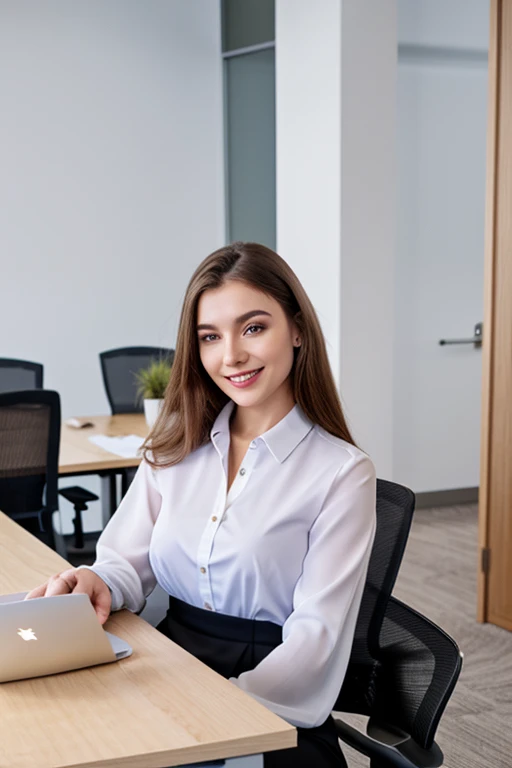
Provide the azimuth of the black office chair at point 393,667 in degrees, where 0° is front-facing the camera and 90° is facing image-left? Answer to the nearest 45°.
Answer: approximately 45°

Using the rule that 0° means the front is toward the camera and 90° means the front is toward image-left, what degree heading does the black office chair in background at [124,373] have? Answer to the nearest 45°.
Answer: approximately 0°

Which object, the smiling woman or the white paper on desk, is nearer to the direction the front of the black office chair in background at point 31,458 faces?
the white paper on desk

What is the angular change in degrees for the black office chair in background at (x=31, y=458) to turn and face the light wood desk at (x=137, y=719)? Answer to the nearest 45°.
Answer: approximately 135° to its right

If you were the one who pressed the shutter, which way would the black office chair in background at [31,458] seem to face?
facing away from the viewer and to the right of the viewer

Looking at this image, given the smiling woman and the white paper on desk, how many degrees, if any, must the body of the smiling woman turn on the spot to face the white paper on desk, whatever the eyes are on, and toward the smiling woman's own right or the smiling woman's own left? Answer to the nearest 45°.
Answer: approximately 135° to the smiling woman's own right

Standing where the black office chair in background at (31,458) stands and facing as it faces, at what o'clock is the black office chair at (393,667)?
The black office chair is roughly at 4 o'clock from the black office chair in background.

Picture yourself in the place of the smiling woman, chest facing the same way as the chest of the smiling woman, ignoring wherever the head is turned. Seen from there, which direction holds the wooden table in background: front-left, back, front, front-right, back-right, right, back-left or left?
back-right

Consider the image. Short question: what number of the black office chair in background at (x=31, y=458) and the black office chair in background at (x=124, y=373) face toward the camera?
1

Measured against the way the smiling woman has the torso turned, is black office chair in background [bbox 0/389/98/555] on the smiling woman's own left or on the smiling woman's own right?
on the smiling woman's own right
